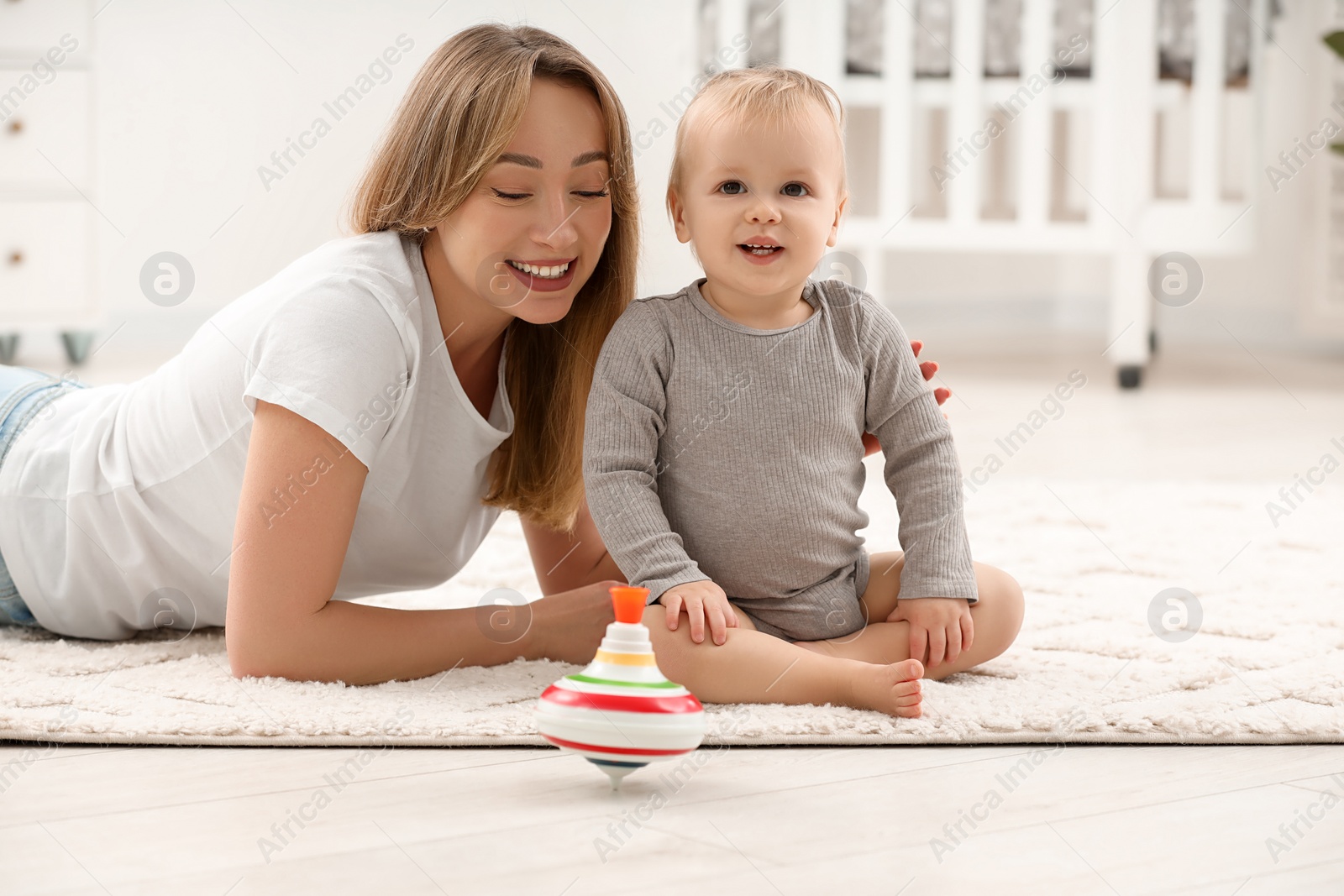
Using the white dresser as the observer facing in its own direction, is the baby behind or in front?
in front

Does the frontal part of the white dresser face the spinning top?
yes

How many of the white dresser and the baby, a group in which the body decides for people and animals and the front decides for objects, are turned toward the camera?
2

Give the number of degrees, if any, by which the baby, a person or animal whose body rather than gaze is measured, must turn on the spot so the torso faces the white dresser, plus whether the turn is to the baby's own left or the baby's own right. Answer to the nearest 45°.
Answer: approximately 135° to the baby's own right

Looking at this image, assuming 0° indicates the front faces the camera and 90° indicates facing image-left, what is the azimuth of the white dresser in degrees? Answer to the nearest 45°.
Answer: approximately 0°

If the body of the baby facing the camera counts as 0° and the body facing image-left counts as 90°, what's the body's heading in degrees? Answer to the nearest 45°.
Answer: approximately 0°

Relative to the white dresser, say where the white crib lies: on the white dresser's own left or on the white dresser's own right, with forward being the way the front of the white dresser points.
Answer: on the white dresser's own left

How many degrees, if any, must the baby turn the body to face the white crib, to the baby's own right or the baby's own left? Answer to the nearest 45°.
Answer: approximately 180°
